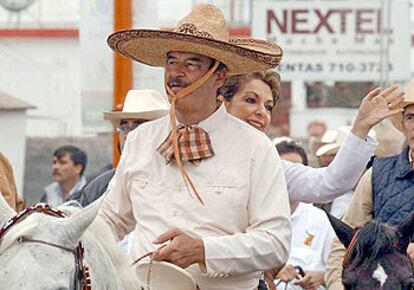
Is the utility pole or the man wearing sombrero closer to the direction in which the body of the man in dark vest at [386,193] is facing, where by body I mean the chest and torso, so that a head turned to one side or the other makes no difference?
the man wearing sombrero

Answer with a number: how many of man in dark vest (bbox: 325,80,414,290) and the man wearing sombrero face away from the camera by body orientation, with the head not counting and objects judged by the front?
0

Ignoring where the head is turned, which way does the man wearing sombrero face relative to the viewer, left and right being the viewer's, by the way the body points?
facing the viewer and to the left of the viewer

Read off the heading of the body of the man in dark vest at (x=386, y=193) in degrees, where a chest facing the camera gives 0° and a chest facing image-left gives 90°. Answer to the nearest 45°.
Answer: approximately 0°

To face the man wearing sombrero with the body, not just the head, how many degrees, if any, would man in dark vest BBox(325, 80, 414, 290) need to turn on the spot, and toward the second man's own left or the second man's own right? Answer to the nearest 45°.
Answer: approximately 45° to the second man's own right

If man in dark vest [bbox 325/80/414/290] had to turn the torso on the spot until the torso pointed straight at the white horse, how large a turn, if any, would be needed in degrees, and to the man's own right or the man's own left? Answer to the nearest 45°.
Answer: approximately 45° to the man's own right

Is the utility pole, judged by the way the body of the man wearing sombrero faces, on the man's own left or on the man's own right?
on the man's own right

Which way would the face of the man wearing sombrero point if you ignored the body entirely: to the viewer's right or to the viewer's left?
to the viewer's left

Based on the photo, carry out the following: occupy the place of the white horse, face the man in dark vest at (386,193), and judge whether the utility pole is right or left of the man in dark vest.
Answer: left
